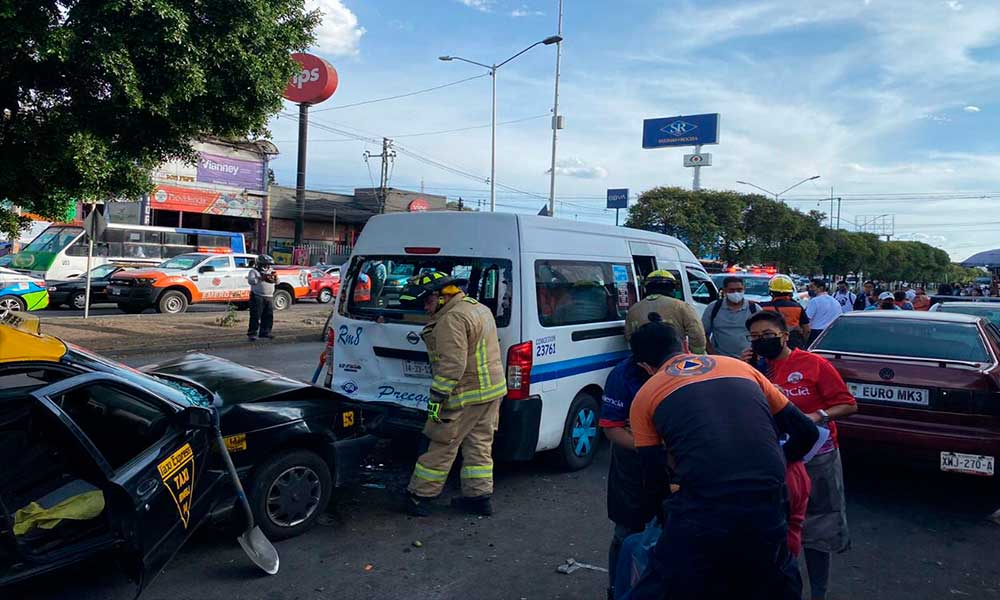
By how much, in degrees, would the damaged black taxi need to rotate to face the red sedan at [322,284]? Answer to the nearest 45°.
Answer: approximately 45° to its left

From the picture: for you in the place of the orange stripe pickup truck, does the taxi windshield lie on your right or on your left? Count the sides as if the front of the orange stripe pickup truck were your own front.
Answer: on your left

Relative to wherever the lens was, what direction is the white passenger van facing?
facing away from the viewer and to the right of the viewer

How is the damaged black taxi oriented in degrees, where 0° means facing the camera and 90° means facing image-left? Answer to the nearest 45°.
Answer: approximately 225°

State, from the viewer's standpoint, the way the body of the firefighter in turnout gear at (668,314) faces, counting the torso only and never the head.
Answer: away from the camera

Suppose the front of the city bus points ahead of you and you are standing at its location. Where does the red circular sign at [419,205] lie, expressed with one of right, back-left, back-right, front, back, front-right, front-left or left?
back

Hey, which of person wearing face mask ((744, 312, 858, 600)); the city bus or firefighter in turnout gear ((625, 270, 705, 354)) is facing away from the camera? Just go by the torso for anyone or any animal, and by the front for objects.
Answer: the firefighter in turnout gear

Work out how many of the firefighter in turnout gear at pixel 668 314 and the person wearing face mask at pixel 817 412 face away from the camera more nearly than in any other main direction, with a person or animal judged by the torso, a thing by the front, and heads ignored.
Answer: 1

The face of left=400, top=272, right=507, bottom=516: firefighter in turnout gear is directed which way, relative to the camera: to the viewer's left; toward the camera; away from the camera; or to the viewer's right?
to the viewer's left

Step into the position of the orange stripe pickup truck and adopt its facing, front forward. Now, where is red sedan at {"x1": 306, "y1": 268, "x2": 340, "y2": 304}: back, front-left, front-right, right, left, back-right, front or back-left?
back

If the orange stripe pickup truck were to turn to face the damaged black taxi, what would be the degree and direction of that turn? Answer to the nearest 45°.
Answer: approximately 45° to its left

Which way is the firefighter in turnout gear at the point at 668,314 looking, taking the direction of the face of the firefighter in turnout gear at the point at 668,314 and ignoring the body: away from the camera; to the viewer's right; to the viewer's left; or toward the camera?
away from the camera
